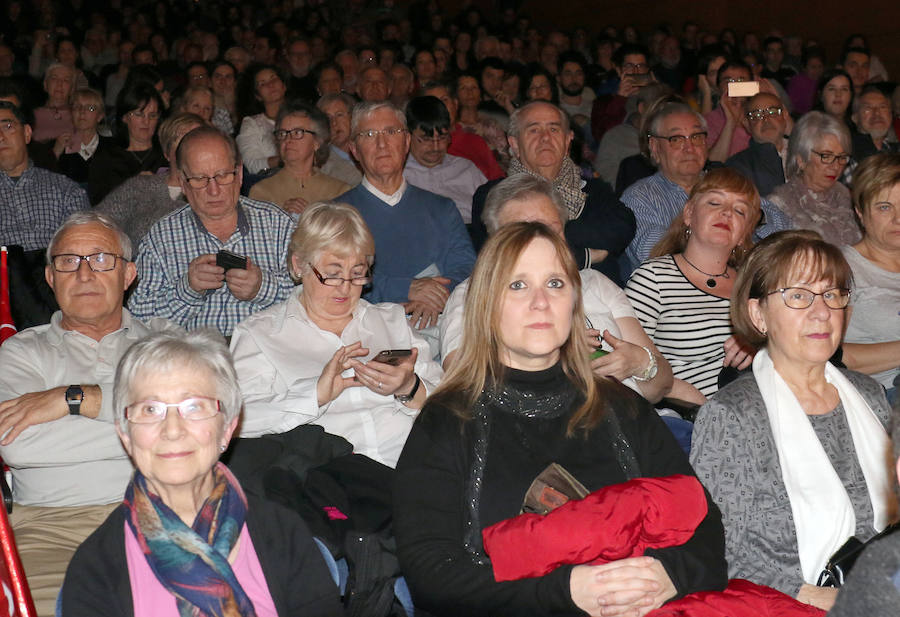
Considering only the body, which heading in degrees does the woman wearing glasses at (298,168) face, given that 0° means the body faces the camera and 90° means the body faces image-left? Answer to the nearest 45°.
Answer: approximately 0°

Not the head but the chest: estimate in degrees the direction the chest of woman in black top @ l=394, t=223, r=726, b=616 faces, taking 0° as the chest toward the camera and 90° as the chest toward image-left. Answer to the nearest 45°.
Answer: approximately 0°

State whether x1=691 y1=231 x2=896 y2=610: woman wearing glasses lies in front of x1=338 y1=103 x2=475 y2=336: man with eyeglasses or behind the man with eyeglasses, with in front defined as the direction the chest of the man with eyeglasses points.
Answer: in front

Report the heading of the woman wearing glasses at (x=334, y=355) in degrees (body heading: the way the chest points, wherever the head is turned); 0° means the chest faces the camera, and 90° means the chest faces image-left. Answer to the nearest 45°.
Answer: approximately 315°

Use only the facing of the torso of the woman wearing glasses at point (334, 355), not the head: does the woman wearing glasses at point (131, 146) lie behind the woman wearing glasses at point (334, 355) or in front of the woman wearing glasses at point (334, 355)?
behind

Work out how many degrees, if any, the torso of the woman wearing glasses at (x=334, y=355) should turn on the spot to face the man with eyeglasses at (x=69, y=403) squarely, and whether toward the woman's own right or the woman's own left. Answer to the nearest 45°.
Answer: approximately 135° to the woman's own right

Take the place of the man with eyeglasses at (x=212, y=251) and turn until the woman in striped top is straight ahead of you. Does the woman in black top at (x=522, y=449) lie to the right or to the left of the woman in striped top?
right

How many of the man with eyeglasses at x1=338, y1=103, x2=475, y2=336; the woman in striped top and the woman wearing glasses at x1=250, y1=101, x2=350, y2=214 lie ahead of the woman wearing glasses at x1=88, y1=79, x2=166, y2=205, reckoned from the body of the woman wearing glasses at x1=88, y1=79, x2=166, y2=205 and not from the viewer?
3

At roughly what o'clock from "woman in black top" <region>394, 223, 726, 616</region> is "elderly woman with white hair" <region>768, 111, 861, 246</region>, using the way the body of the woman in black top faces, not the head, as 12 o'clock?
The elderly woman with white hair is roughly at 7 o'clock from the woman in black top.
